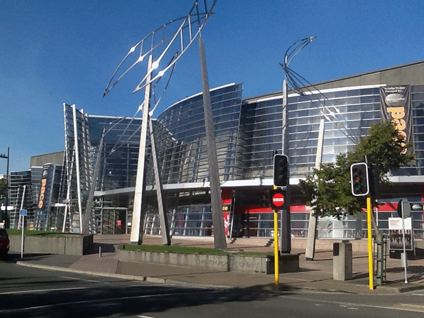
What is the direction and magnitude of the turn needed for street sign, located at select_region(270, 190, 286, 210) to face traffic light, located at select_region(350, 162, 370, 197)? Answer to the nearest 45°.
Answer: approximately 90° to its left

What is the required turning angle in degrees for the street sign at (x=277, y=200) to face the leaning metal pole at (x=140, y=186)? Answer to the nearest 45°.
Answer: approximately 135° to its right

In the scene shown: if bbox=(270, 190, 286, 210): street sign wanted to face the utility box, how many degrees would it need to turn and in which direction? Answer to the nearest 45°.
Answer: approximately 135° to its left

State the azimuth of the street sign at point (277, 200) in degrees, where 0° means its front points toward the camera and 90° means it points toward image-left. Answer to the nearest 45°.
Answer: approximately 0°

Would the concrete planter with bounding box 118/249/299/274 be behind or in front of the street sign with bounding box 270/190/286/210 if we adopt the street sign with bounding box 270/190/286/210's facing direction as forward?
behind

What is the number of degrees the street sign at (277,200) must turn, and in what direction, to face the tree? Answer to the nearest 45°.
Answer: approximately 135° to its left

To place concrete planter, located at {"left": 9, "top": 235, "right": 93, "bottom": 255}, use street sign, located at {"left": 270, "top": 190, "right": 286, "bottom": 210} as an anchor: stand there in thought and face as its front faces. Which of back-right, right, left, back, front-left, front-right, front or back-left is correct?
back-right

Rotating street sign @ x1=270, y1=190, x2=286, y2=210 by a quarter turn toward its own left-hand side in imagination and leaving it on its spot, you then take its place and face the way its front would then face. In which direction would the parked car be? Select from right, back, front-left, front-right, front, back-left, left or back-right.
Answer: back-left

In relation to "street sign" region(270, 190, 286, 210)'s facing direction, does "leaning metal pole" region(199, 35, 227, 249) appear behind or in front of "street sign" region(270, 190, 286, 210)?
behind
